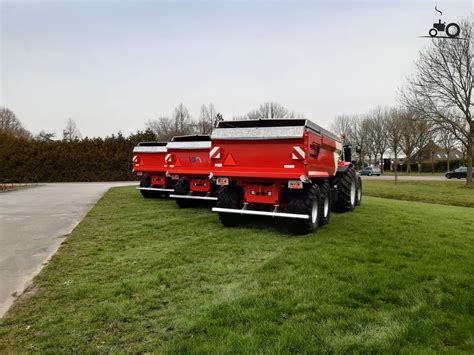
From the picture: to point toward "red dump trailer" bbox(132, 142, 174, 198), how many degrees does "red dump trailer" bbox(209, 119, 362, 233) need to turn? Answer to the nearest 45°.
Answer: approximately 90° to its left

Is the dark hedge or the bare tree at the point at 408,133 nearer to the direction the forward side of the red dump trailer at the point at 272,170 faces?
the bare tree

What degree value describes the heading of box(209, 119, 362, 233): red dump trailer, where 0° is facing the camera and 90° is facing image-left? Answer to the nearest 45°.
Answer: approximately 225°

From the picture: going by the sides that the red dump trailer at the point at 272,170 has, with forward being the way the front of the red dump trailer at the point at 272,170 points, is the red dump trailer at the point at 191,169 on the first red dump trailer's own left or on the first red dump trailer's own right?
on the first red dump trailer's own left

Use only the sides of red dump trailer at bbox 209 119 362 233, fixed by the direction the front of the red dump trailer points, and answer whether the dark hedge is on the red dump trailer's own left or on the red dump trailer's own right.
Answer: on the red dump trailer's own left

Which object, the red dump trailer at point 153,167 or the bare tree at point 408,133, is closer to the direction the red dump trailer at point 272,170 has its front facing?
the bare tree

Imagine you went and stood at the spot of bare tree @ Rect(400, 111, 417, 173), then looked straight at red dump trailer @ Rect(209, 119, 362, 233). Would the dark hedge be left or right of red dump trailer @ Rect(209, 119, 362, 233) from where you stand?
right
